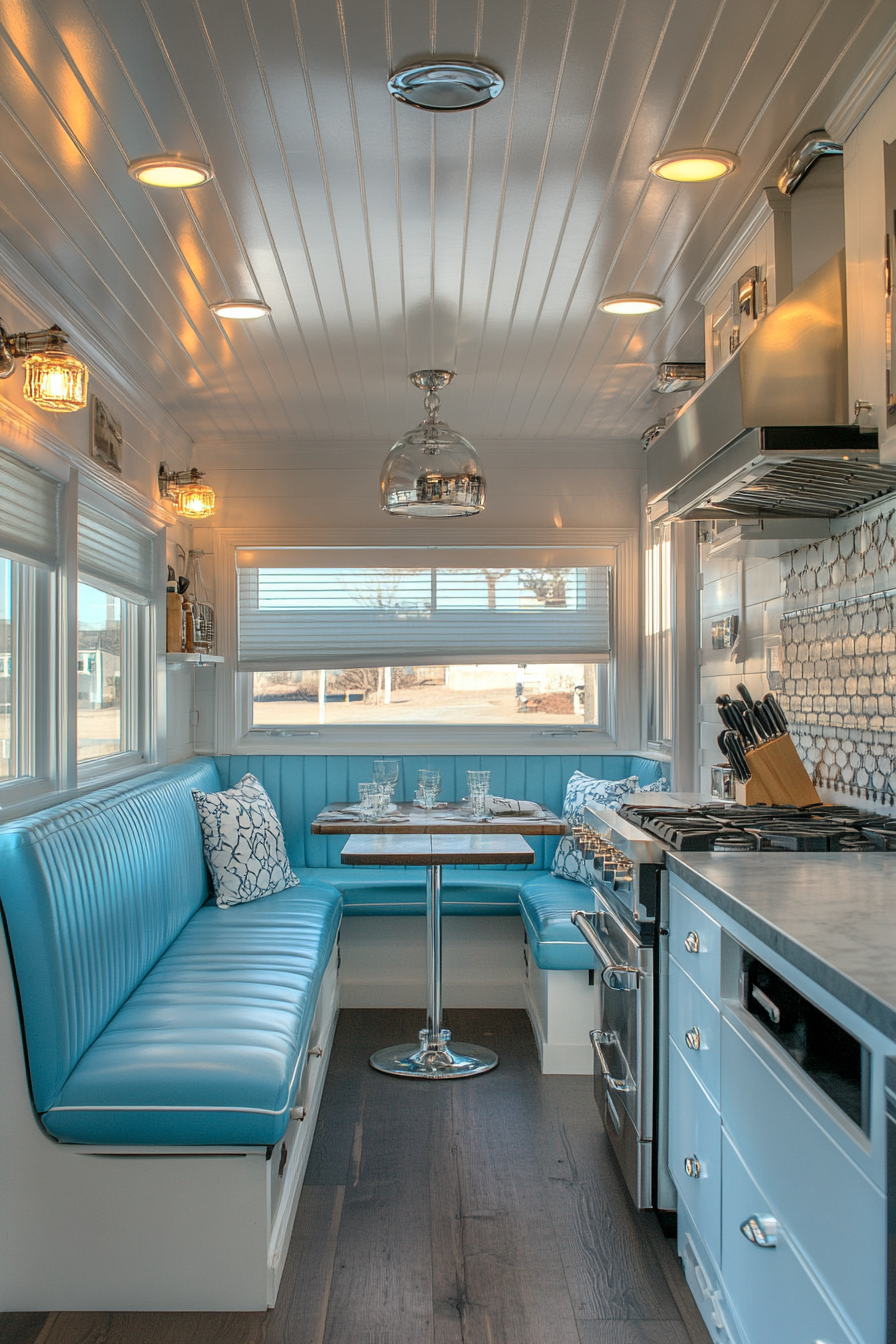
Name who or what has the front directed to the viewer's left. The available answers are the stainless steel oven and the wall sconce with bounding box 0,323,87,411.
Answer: the stainless steel oven

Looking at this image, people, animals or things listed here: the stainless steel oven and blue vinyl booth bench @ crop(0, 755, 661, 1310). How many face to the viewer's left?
1

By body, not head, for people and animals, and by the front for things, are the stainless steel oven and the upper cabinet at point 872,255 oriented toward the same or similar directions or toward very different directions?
same or similar directions

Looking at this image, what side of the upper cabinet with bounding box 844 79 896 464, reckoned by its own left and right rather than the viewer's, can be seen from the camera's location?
left

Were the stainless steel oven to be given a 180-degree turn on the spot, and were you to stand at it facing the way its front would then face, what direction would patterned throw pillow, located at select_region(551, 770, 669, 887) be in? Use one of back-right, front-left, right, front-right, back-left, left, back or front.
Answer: left

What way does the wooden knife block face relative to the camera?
to the viewer's left

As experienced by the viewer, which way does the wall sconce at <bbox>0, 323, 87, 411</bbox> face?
facing to the right of the viewer

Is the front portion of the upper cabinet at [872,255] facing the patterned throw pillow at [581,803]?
no

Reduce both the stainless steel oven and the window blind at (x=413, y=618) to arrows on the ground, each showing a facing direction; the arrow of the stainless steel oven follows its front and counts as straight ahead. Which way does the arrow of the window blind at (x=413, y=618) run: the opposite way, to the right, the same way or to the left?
to the left

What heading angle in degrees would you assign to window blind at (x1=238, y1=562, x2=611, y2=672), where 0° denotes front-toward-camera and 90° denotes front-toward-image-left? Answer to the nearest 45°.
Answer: approximately 0°

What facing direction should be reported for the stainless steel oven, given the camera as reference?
facing to the left of the viewer

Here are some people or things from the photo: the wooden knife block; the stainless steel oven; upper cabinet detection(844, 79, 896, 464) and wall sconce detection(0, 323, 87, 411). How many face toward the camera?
0

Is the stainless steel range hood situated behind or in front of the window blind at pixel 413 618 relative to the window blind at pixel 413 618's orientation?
in front

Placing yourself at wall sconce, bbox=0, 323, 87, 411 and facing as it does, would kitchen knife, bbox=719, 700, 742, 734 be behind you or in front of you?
in front

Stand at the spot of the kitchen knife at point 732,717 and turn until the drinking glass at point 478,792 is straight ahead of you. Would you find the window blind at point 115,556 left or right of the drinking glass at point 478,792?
left

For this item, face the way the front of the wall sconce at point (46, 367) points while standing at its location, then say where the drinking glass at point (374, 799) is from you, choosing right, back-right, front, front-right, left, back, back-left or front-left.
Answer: front-left
